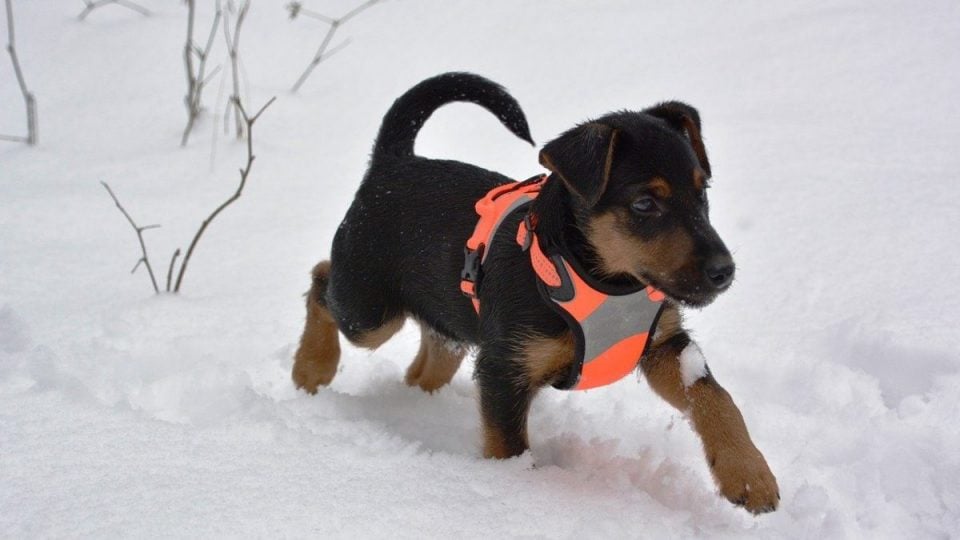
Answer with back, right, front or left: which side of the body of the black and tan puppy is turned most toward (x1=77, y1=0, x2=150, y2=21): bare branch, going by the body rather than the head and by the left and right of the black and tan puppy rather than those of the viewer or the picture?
back

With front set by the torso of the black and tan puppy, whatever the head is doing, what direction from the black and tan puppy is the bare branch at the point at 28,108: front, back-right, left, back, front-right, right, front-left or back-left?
back
